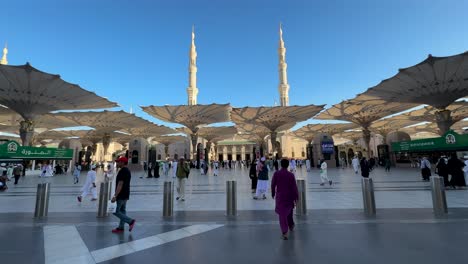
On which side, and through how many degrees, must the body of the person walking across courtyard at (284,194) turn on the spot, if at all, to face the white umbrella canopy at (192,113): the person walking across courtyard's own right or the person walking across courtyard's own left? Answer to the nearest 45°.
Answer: approximately 45° to the person walking across courtyard's own left

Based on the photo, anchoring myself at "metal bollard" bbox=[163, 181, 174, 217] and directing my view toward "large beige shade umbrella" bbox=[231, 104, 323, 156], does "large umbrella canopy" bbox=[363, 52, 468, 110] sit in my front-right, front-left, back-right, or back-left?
front-right

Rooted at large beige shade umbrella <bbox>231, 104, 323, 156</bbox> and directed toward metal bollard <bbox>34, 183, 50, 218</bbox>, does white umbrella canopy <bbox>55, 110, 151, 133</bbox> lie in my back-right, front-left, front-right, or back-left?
front-right

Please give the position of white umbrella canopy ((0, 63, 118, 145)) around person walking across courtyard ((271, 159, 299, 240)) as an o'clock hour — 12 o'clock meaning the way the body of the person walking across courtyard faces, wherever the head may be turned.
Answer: The white umbrella canopy is roughly at 10 o'clock from the person walking across courtyard.

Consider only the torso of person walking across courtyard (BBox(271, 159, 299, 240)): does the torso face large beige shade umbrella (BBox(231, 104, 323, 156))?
yes

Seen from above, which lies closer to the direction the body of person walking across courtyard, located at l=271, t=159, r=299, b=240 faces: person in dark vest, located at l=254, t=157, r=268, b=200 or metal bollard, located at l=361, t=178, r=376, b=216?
the person in dark vest

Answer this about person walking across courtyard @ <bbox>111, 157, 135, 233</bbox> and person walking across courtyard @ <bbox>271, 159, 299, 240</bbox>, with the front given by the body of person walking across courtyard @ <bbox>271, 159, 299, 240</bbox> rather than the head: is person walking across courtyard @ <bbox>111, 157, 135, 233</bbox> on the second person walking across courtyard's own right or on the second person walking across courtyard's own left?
on the second person walking across courtyard's own left

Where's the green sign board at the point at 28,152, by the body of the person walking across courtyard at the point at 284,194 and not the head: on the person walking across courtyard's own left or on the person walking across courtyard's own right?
on the person walking across courtyard's own left

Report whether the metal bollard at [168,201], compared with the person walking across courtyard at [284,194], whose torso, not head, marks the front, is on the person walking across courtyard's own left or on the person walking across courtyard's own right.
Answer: on the person walking across courtyard's own left

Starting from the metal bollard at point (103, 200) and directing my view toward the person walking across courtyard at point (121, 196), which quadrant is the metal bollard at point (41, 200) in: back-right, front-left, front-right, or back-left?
back-right

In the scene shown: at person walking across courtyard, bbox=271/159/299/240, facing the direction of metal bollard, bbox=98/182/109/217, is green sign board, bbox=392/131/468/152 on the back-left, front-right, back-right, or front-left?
back-right

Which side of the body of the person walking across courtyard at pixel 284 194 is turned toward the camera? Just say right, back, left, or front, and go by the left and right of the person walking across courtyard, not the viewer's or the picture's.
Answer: back

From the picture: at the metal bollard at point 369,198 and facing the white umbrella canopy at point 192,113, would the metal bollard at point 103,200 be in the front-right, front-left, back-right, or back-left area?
front-left
